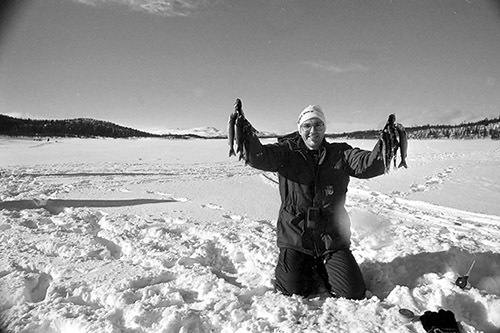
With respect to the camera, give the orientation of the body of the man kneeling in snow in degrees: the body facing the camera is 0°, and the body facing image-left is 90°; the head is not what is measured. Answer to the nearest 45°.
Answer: approximately 0°

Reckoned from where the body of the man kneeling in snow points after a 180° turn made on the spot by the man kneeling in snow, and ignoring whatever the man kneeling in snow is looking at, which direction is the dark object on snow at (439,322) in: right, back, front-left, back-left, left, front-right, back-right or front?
back-right
